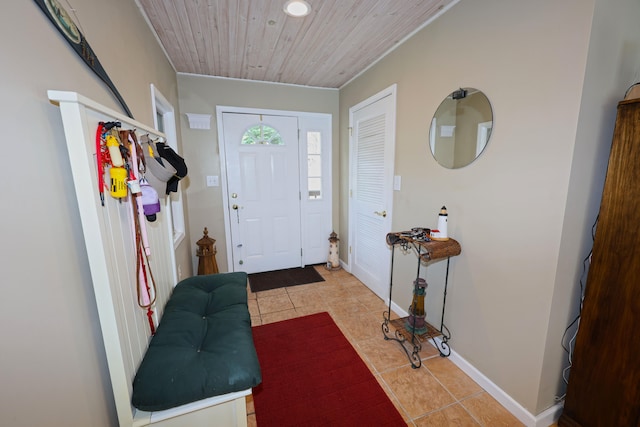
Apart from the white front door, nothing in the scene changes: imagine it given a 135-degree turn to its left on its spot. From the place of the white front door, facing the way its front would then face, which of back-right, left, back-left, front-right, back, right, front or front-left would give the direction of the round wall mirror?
right

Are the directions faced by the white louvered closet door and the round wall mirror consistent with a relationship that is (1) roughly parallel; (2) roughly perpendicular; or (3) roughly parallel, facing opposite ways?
roughly parallel

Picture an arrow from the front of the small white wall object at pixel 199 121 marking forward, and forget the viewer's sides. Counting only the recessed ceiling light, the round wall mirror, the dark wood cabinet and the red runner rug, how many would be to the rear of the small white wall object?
0

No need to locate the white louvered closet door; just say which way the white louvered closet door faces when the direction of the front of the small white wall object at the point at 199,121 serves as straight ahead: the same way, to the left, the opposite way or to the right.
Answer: to the right

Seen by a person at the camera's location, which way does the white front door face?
facing the viewer

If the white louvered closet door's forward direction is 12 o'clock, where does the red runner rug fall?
The red runner rug is roughly at 11 o'clock from the white louvered closet door.

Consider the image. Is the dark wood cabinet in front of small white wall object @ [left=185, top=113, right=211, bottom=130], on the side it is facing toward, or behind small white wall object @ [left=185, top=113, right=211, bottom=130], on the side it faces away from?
in front

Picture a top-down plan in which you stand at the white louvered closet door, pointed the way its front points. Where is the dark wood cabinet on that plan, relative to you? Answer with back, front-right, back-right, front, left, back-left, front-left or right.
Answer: left

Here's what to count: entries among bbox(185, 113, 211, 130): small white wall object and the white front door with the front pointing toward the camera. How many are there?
2

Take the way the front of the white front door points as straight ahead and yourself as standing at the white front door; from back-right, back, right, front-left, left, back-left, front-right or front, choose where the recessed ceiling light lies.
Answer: front

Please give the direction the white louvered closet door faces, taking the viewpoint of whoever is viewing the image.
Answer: facing the viewer and to the left of the viewer

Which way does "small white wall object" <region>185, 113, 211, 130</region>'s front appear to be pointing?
toward the camera

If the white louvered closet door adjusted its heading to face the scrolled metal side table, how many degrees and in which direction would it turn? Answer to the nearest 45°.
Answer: approximately 45° to its left

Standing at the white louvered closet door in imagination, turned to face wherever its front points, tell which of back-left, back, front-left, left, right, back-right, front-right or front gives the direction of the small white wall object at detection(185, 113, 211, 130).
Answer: front-right
